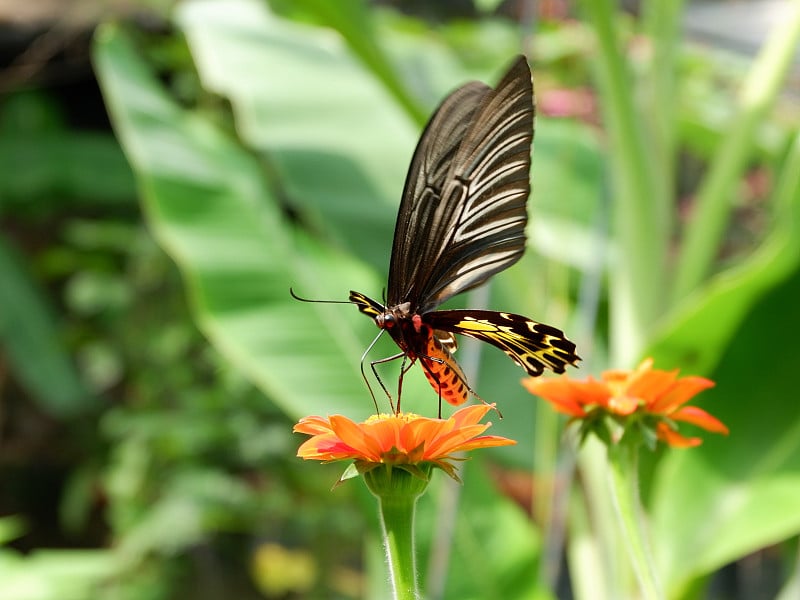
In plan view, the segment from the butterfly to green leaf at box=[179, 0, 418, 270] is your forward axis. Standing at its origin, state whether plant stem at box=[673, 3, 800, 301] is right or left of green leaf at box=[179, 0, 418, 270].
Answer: right

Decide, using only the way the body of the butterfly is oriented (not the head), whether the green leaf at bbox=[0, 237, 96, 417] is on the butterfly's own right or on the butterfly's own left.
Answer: on the butterfly's own right

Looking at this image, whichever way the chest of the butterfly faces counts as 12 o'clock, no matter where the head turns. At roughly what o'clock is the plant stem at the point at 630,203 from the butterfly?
The plant stem is roughly at 5 o'clock from the butterfly.

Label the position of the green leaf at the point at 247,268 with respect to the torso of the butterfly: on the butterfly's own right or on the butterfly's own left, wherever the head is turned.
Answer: on the butterfly's own right

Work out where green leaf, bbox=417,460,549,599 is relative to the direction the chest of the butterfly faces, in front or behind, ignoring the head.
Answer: behind

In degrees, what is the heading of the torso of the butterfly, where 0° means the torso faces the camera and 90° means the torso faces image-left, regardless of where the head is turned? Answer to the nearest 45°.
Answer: approximately 45°

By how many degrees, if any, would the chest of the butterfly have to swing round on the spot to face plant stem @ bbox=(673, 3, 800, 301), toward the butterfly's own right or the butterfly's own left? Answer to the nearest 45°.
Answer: approximately 180°
